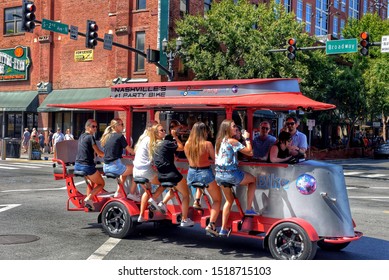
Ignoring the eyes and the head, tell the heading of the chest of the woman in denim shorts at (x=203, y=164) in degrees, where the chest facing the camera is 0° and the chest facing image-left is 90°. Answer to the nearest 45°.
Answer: approximately 225°

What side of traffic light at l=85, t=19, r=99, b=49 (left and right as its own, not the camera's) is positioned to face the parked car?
left

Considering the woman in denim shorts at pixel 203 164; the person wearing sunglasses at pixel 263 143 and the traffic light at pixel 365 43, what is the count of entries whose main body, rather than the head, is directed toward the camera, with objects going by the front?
2

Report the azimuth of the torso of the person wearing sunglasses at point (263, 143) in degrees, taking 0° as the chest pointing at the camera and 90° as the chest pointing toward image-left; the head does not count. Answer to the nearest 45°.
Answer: approximately 0°

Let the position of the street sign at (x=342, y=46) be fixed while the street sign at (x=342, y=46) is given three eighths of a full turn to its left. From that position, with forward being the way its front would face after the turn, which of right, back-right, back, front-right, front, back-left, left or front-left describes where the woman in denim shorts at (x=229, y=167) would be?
back-right

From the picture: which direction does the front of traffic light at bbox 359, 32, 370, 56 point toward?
toward the camera

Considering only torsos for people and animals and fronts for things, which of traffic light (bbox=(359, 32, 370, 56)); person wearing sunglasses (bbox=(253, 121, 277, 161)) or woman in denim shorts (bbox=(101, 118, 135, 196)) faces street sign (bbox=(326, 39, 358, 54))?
the woman in denim shorts

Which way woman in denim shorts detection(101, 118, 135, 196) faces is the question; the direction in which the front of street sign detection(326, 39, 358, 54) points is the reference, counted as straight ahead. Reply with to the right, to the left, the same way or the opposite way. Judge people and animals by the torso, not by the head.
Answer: the opposite way

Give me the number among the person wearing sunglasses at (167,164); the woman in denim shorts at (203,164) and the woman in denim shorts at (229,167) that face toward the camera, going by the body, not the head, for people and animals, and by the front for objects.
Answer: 0

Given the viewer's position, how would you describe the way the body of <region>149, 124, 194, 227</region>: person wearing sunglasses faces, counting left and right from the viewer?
facing away from the viewer and to the right of the viewer

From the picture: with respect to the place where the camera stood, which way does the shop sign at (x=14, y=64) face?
facing the viewer

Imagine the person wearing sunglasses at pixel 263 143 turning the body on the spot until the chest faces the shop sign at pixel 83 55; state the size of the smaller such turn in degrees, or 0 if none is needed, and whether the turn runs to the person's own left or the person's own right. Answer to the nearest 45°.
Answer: approximately 135° to the person's own right

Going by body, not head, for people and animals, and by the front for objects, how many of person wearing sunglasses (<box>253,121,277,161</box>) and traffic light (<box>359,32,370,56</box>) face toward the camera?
2

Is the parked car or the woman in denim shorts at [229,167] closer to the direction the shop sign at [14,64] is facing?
the woman in denim shorts

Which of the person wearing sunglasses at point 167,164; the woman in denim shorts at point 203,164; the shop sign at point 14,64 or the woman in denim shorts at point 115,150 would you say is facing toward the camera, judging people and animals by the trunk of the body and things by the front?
the shop sign

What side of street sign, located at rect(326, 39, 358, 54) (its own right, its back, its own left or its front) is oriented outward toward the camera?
front

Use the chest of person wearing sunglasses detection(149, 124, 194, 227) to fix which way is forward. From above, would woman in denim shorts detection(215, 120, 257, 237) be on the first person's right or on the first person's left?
on the first person's right

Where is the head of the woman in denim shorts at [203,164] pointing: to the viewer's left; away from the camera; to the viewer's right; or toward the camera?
away from the camera
